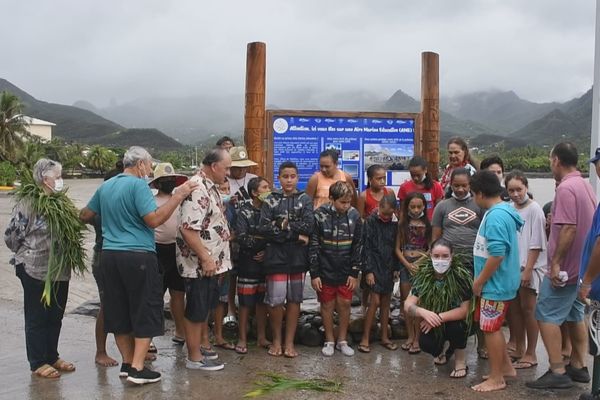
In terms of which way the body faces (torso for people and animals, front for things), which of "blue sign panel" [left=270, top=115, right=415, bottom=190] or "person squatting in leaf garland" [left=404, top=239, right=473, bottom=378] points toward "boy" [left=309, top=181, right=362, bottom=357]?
the blue sign panel

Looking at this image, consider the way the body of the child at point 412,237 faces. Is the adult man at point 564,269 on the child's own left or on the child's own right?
on the child's own left

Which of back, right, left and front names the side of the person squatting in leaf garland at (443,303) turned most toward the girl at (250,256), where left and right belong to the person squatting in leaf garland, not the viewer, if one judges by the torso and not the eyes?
right

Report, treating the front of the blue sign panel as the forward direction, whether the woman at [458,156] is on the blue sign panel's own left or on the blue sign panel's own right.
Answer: on the blue sign panel's own left

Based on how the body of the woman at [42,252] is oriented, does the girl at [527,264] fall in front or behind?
in front

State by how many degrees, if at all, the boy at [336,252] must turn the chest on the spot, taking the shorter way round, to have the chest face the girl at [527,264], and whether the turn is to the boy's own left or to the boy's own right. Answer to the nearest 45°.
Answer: approximately 90° to the boy's own left

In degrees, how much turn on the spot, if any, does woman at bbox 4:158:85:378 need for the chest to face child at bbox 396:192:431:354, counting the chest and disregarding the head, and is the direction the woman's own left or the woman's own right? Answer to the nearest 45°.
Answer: approximately 45° to the woman's own left

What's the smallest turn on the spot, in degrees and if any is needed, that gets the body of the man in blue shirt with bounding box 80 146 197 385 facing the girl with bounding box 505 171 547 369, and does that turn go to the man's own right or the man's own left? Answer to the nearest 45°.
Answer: approximately 45° to the man's own right

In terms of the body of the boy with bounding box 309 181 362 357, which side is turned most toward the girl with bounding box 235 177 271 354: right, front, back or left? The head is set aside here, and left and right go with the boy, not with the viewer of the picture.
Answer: right

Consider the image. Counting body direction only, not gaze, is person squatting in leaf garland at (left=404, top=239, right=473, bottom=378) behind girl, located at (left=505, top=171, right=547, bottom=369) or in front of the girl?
in front
